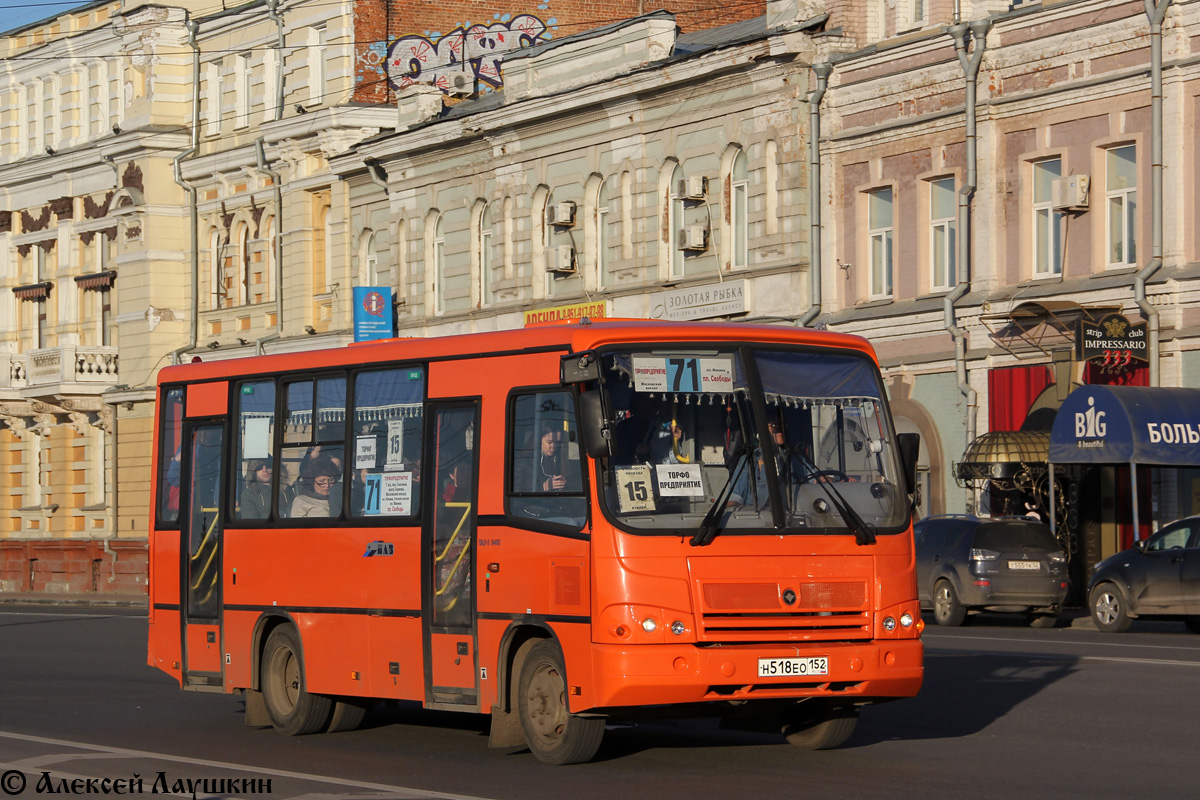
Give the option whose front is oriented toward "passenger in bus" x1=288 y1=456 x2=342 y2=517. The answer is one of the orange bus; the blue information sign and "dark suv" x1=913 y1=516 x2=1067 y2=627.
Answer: the blue information sign

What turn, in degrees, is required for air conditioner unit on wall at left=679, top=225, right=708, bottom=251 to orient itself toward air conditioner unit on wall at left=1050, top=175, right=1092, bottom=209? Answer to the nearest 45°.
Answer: approximately 90° to its left

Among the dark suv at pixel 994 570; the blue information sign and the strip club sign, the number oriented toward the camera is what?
2

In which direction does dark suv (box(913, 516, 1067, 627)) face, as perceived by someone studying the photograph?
facing away from the viewer and to the left of the viewer

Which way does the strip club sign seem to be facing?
toward the camera

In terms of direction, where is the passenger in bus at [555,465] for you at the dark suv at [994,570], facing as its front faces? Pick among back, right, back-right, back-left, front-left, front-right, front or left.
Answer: back-left

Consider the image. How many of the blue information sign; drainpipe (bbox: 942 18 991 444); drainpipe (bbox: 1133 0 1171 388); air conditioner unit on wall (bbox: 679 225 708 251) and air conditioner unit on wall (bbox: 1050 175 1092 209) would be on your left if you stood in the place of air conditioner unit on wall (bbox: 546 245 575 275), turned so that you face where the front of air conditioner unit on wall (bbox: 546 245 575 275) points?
4

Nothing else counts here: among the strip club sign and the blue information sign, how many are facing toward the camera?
2

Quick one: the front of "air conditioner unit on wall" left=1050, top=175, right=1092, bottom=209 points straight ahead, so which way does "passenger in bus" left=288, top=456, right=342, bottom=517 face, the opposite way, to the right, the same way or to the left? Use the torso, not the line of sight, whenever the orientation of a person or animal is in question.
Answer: to the left

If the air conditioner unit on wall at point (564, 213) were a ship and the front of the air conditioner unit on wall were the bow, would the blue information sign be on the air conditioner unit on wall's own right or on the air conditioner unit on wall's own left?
on the air conditioner unit on wall's own right

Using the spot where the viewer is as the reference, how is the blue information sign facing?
facing the viewer

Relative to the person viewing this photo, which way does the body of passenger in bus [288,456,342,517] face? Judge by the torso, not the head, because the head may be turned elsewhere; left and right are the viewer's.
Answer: facing the viewer and to the right of the viewer
